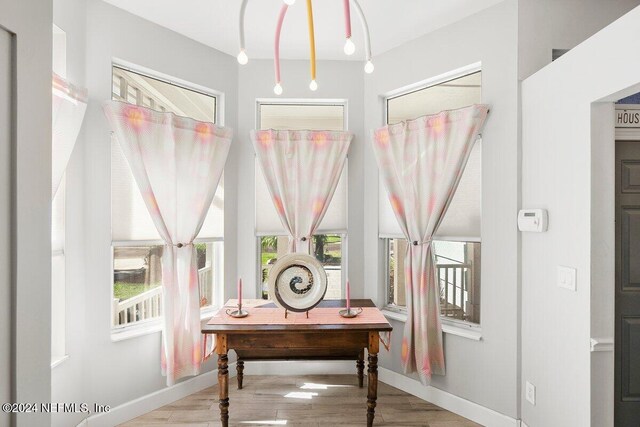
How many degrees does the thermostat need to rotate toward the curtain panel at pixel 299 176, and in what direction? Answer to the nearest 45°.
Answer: approximately 45° to its right

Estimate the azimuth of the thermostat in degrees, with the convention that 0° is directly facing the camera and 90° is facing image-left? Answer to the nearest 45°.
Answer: approximately 45°

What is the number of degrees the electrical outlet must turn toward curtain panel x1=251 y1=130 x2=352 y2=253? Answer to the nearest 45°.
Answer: approximately 45° to its right
